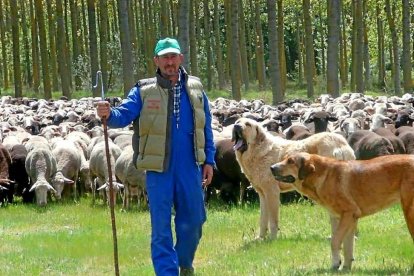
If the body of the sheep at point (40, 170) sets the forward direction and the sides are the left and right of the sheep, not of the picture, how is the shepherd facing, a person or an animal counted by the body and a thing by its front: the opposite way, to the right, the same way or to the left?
the same way

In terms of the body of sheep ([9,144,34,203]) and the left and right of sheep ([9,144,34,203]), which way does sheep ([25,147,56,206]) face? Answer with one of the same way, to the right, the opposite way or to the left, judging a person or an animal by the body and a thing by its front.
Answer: the same way

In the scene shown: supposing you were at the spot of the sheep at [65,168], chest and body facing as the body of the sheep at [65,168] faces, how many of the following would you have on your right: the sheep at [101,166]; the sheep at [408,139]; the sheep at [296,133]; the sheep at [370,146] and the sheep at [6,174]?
1

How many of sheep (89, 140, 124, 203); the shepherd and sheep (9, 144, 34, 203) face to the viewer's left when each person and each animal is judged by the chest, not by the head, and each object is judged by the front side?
0

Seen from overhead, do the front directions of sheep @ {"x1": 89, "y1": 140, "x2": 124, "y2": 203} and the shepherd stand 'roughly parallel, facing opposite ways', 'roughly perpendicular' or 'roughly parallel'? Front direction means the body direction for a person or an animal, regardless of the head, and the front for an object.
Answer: roughly parallel

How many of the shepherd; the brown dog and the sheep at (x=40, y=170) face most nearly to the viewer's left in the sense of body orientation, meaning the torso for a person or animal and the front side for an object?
1

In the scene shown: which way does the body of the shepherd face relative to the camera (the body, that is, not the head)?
toward the camera

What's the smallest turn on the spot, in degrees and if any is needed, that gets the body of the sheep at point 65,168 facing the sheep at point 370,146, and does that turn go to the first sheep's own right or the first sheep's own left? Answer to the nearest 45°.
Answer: approximately 45° to the first sheep's own left

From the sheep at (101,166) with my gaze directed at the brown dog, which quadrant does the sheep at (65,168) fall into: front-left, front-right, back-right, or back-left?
back-right

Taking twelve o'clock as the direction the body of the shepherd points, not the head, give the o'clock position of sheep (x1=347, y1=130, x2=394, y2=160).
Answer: The sheep is roughly at 7 o'clock from the shepherd.

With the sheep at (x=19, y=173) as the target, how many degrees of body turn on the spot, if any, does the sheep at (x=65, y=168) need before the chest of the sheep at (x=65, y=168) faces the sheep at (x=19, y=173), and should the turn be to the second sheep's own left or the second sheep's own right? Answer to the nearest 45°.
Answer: approximately 90° to the second sheep's own right

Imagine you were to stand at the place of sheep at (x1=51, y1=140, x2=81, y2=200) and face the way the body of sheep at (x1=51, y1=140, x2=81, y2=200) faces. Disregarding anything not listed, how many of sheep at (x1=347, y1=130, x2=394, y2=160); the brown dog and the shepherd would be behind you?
0

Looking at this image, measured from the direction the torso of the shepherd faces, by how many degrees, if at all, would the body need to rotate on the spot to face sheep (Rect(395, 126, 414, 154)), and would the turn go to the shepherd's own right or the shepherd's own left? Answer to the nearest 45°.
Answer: approximately 135° to the shepherd's own left

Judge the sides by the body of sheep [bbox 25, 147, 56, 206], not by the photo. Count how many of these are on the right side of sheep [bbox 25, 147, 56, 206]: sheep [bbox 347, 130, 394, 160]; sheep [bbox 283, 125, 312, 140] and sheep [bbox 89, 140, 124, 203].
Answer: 0

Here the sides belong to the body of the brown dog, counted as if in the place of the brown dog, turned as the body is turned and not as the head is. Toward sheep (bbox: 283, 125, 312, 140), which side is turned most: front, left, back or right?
right

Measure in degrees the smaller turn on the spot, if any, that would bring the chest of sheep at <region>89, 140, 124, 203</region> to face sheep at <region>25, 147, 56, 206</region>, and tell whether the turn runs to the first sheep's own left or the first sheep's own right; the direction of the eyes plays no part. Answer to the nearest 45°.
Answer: approximately 90° to the first sheep's own right

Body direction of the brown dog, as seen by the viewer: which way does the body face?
to the viewer's left

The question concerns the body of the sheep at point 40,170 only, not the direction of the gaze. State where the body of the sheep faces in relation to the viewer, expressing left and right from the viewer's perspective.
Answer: facing the viewer
